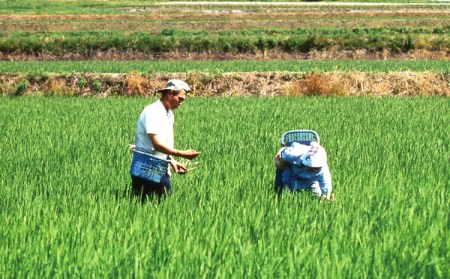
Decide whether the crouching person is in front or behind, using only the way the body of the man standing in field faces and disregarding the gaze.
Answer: in front

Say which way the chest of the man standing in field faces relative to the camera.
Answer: to the viewer's right
